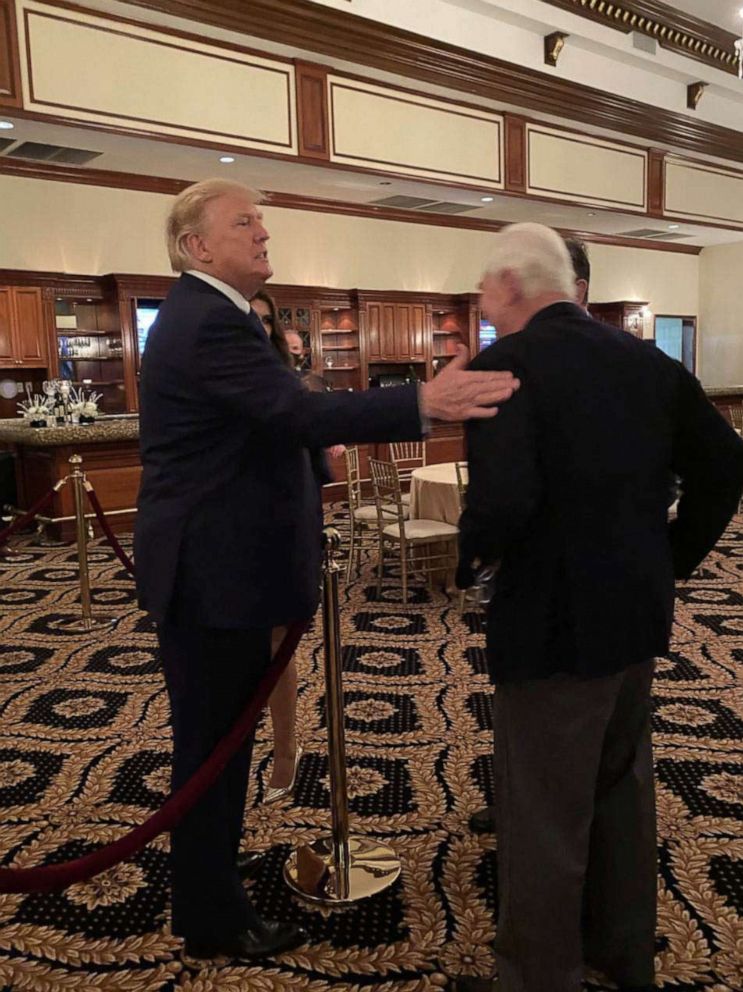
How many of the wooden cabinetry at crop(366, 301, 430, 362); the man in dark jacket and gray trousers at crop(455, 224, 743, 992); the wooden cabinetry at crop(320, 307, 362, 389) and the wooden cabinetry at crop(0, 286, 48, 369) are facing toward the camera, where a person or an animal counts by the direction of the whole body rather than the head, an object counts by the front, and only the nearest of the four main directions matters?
3

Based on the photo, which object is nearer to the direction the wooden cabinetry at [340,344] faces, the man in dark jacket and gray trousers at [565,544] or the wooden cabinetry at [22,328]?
the man in dark jacket and gray trousers

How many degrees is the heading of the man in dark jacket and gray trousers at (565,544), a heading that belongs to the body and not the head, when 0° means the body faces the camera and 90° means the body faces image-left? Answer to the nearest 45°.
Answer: approximately 135°

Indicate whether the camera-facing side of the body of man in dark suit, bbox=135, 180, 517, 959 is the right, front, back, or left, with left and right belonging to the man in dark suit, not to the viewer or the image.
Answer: right

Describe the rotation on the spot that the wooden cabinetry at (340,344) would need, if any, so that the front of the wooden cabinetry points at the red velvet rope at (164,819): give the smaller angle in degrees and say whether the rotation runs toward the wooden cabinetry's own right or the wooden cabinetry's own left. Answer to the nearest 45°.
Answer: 0° — it already faces it

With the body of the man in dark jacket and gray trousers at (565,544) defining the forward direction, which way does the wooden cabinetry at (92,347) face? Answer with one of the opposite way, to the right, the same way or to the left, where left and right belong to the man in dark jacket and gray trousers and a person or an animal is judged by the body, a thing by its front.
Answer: the opposite way

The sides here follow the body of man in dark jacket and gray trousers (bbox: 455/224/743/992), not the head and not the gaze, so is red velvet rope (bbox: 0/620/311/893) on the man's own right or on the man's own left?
on the man's own left

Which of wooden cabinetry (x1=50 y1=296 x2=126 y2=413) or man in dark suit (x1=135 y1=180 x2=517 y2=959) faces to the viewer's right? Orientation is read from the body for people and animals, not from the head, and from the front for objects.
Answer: the man in dark suit

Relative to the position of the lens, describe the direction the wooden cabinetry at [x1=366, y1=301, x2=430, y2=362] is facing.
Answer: facing the viewer

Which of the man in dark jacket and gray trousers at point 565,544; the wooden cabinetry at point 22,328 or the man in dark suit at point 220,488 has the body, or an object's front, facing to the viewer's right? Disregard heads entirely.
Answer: the man in dark suit at point 220,488

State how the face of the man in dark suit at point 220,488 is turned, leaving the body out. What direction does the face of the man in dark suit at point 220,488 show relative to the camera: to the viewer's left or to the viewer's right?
to the viewer's right

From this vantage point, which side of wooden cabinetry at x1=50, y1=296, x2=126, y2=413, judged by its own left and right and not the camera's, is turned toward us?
front

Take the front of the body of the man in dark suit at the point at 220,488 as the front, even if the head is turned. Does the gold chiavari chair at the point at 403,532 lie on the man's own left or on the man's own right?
on the man's own left

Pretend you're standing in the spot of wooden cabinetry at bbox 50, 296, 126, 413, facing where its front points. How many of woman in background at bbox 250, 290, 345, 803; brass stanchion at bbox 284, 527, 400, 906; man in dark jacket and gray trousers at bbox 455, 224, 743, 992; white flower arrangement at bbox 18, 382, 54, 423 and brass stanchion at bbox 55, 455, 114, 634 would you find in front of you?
5

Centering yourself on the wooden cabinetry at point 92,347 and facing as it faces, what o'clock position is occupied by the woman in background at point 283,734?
The woman in background is roughly at 12 o'clock from the wooden cabinetry.

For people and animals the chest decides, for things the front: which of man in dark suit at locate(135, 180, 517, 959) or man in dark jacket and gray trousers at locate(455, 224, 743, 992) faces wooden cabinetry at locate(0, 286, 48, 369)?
man in dark jacket and gray trousers at locate(455, 224, 743, 992)

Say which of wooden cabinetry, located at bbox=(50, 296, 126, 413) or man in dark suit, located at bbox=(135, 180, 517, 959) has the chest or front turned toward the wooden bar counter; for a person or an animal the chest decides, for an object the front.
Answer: the wooden cabinetry

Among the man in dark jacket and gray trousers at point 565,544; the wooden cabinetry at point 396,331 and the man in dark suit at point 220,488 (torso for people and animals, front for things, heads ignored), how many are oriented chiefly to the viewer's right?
1

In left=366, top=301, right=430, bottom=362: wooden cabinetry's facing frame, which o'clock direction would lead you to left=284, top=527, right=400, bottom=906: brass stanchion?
The brass stanchion is roughly at 12 o'clock from the wooden cabinetry.

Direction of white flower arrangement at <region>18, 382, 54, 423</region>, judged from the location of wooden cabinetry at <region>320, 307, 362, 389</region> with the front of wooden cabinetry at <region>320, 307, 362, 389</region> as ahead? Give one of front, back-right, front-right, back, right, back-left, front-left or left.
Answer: front-right

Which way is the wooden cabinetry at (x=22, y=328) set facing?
toward the camera
